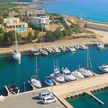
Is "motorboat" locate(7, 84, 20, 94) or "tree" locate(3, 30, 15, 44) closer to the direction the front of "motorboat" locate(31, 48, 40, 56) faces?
the motorboat

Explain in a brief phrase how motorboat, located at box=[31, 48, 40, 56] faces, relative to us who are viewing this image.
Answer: facing the viewer and to the right of the viewer

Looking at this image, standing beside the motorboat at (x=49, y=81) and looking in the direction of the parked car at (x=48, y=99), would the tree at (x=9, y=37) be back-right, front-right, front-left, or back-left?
back-right
